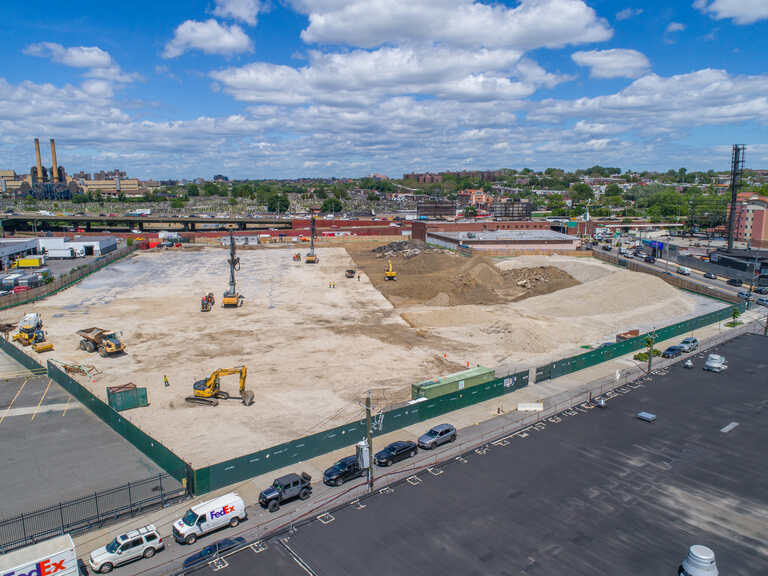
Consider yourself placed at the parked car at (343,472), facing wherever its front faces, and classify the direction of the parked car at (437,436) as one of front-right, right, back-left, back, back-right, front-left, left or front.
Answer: back

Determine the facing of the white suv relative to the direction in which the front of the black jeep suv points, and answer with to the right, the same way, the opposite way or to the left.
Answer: the same way

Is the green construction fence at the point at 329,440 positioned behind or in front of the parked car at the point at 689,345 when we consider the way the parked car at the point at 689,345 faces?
in front

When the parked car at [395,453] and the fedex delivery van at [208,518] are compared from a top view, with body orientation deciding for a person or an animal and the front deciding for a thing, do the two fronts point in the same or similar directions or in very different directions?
same or similar directions

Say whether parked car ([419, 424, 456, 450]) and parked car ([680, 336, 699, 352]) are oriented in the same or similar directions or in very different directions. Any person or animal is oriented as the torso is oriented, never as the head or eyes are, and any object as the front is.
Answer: same or similar directions

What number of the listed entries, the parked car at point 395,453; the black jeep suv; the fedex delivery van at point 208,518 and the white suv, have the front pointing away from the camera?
0

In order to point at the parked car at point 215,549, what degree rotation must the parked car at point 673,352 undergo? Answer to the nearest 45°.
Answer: approximately 45° to its left

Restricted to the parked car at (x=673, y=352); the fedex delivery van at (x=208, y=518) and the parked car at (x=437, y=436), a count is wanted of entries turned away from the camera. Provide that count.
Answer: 0

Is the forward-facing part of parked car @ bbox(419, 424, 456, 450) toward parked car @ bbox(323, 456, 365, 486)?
yes

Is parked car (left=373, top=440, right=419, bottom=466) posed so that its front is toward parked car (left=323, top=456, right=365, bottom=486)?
yes

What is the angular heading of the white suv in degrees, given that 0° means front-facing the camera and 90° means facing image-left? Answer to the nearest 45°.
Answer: approximately 45°

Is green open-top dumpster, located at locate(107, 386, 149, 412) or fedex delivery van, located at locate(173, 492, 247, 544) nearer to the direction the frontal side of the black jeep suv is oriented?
the fedex delivery van

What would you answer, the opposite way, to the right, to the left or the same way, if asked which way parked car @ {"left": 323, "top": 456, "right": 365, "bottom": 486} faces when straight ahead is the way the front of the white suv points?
the same way
